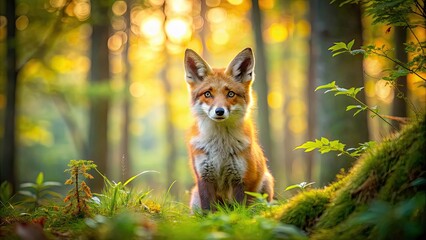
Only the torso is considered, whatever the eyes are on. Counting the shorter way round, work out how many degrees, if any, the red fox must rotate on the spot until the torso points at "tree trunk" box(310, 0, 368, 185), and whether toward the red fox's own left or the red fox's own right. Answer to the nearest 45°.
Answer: approximately 135° to the red fox's own left

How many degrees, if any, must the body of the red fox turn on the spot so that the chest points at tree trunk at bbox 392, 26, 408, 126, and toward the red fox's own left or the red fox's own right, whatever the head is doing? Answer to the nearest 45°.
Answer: approximately 135° to the red fox's own left

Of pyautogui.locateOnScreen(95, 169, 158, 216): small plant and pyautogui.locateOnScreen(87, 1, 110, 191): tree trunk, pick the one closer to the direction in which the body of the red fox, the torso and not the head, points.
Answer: the small plant

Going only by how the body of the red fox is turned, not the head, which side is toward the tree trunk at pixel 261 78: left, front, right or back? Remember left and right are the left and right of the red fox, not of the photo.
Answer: back

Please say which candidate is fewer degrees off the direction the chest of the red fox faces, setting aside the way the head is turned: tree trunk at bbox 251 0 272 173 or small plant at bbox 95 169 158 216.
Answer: the small plant

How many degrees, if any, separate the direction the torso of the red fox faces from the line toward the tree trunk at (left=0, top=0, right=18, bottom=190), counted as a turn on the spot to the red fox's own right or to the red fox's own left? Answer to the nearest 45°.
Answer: approximately 135° to the red fox's own right

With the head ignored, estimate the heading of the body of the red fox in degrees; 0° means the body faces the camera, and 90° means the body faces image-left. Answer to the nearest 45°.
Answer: approximately 0°

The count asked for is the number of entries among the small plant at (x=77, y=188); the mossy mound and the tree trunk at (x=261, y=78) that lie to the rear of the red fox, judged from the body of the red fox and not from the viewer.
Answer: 1

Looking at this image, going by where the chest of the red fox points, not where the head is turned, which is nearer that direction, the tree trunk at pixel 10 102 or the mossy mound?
the mossy mound

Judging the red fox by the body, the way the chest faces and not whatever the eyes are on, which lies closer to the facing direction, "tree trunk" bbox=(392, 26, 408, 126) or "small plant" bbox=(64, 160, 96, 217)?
the small plant
